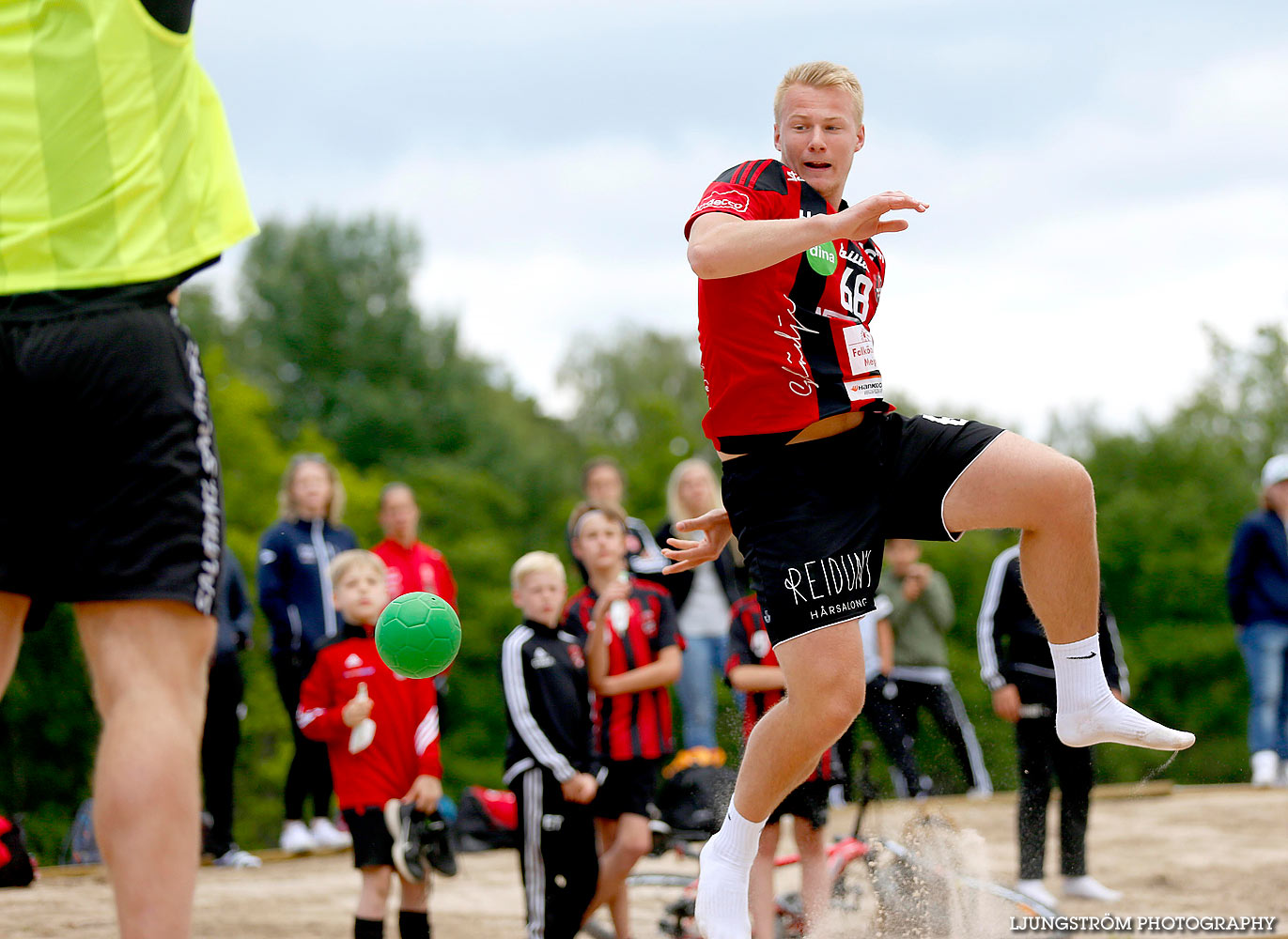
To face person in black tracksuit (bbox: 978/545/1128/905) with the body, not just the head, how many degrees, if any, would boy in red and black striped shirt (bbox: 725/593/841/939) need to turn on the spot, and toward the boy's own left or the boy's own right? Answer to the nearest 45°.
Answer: approximately 135° to the boy's own left

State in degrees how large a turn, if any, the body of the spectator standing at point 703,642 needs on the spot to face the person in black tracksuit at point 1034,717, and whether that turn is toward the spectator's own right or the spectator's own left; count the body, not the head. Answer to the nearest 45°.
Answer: approximately 45° to the spectator's own left

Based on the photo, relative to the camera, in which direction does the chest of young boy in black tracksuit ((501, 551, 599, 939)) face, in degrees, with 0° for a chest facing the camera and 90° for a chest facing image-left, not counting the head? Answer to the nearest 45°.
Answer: approximately 315°

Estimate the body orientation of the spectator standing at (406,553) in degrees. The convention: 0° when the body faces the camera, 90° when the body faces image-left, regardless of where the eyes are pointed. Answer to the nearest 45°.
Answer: approximately 0°

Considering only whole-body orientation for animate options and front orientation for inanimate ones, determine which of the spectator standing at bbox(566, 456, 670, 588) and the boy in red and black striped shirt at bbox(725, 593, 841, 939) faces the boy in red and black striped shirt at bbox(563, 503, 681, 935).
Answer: the spectator standing

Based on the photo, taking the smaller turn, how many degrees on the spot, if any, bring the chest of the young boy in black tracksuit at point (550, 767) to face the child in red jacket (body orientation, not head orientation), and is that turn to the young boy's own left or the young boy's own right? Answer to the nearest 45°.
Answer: approximately 135° to the young boy's own right

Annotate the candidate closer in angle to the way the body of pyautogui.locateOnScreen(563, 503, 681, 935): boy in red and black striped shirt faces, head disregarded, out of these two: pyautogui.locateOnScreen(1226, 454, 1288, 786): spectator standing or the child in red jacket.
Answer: the child in red jacket
